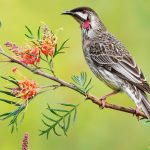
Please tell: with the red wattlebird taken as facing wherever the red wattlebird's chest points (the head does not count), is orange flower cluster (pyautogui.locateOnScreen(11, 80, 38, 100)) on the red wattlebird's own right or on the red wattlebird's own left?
on the red wattlebird's own left

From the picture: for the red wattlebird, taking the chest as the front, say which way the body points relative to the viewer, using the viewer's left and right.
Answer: facing to the left of the viewer
